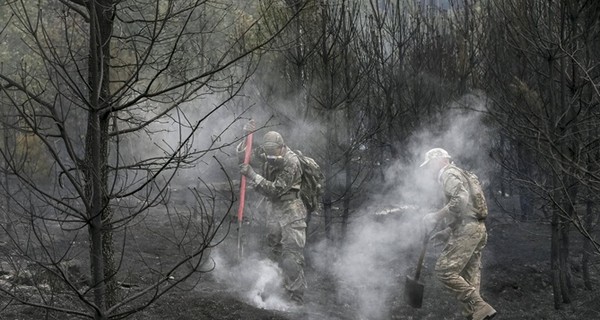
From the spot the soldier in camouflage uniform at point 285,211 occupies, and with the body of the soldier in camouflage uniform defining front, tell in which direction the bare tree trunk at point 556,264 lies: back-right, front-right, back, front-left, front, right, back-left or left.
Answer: back-left

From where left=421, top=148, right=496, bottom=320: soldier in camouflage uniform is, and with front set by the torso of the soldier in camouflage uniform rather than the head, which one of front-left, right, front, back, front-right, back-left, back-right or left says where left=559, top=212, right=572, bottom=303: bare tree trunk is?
back-right

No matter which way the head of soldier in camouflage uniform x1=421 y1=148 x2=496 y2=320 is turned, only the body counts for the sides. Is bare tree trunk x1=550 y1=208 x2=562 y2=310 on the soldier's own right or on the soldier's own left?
on the soldier's own right

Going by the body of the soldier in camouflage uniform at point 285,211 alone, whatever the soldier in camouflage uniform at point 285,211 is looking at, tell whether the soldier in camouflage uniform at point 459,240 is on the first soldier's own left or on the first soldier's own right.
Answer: on the first soldier's own left

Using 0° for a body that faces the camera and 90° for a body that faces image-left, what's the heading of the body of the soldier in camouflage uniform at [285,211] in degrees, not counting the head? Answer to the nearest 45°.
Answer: approximately 45°

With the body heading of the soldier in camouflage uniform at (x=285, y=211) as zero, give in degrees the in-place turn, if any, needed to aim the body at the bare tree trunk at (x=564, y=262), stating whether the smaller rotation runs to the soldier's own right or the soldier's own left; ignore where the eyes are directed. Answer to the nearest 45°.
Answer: approximately 135° to the soldier's own left

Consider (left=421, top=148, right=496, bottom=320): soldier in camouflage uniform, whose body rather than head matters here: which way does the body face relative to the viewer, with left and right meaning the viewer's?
facing to the left of the viewer

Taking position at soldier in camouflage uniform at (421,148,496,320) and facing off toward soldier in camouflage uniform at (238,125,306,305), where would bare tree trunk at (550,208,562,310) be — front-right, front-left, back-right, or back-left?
back-right
